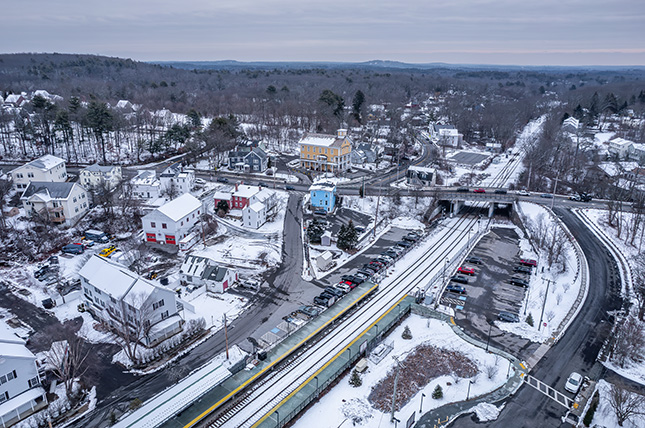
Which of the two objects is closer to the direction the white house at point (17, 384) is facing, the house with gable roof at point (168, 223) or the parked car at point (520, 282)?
the parked car

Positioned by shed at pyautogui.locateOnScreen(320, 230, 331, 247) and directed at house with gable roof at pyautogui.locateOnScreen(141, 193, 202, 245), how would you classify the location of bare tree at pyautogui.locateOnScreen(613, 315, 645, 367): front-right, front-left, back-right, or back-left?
back-left

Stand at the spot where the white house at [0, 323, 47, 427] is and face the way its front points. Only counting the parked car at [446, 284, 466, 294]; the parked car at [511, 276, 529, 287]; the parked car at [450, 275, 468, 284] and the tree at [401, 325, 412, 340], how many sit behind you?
0

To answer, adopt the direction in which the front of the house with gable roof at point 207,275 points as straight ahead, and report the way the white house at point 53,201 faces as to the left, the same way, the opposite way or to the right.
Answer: to the right

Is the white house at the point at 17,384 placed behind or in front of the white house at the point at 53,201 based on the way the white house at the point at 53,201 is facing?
in front

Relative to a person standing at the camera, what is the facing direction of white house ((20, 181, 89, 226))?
facing the viewer and to the left of the viewer

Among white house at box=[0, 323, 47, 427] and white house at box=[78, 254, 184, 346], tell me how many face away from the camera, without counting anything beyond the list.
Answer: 0

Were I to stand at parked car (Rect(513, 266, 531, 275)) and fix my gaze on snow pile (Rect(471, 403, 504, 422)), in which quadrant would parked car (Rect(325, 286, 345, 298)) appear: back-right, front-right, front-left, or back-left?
front-right

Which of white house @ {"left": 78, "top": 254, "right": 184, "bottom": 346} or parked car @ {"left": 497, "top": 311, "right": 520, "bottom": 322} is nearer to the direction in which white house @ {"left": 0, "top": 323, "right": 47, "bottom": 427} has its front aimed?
the parked car

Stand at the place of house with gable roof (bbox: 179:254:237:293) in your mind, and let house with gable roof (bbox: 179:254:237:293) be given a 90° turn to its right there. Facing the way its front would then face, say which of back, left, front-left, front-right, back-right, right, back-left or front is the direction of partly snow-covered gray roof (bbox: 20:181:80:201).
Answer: right

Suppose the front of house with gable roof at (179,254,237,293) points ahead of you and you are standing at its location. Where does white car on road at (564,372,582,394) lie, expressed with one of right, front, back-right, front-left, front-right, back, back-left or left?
front

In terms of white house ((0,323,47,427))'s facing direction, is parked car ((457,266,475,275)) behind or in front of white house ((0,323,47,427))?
in front

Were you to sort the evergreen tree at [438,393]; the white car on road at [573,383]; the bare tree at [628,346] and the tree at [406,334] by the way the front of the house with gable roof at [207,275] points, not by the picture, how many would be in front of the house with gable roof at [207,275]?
4

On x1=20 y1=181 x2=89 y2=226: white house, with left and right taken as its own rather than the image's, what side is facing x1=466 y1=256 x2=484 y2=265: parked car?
left

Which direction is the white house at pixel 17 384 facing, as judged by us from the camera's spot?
facing the viewer and to the right of the viewer

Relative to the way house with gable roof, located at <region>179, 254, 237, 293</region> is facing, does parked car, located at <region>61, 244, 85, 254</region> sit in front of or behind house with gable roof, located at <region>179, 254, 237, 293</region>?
behind
